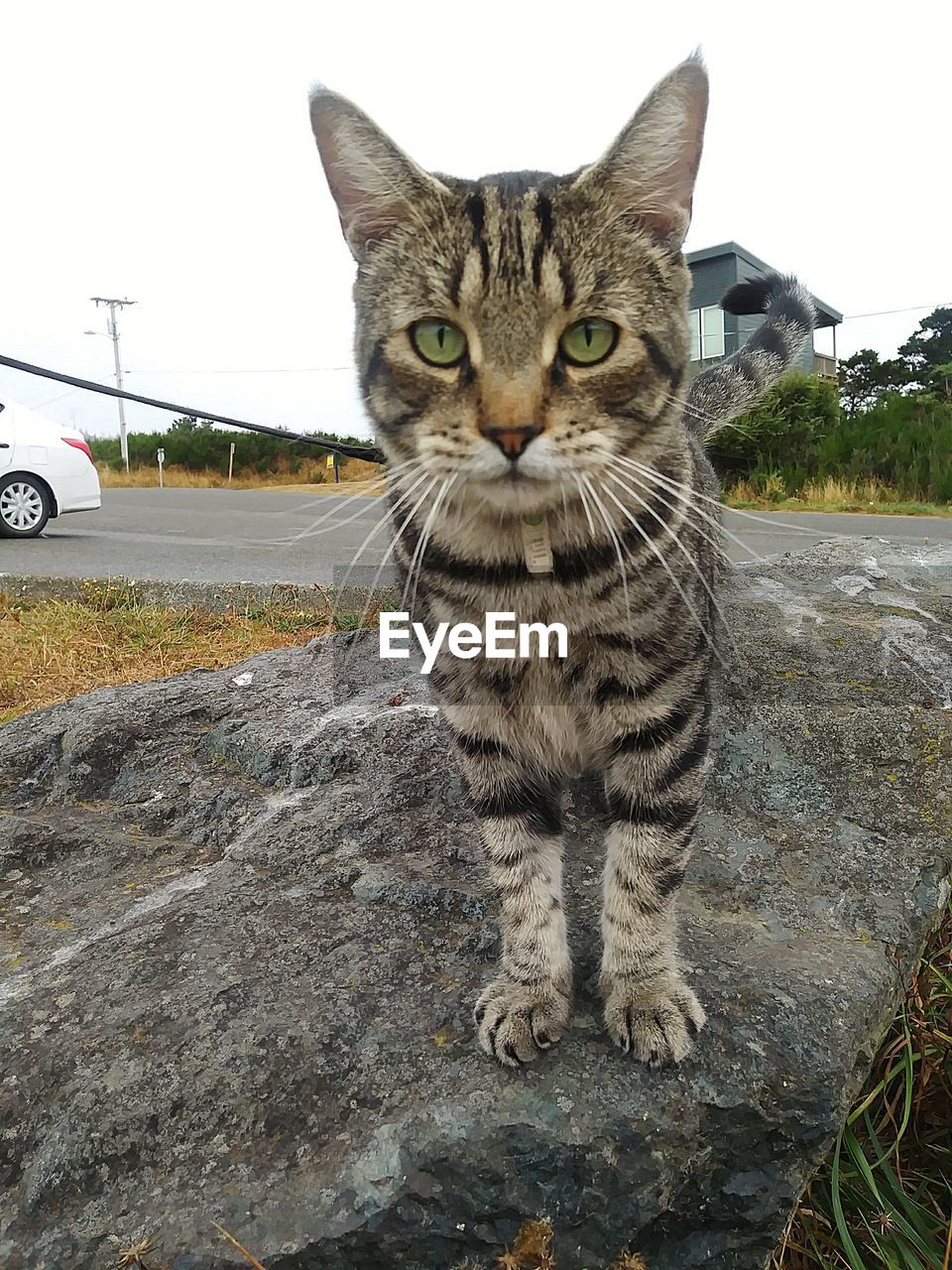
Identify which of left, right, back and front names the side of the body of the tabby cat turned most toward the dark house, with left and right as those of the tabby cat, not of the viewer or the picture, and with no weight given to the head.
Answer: back

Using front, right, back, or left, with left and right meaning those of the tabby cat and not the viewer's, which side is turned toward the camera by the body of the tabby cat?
front

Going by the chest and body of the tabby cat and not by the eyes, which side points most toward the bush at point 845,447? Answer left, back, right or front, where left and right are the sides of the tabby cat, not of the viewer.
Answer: back

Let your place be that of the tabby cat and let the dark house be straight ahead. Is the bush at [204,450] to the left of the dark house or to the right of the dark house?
left
